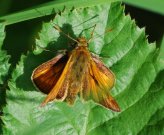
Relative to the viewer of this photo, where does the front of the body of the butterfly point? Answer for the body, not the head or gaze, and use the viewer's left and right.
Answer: facing away from the viewer

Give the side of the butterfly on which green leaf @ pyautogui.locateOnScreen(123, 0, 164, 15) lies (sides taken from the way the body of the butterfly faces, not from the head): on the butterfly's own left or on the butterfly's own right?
on the butterfly's own right
